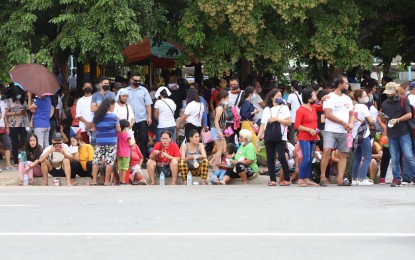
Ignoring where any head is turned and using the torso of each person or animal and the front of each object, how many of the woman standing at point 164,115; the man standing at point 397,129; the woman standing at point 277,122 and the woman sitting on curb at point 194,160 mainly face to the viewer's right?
0

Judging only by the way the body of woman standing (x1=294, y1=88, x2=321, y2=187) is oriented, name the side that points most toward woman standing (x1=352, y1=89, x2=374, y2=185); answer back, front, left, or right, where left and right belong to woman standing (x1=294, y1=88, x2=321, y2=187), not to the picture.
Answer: front

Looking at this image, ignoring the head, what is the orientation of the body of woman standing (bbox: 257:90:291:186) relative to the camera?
toward the camera

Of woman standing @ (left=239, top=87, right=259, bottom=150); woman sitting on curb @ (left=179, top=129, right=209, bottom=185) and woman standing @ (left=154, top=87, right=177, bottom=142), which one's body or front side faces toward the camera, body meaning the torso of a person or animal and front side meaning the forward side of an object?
the woman sitting on curb

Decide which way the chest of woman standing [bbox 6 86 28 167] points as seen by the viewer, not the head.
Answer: toward the camera

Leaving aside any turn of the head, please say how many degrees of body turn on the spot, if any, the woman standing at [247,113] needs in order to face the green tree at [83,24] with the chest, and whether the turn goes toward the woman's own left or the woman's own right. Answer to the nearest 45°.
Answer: approximately 180°

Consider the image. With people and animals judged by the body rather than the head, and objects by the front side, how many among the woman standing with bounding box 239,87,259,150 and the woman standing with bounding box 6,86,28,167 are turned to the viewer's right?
1

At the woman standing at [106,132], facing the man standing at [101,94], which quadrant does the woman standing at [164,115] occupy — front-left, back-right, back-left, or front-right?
front-right
